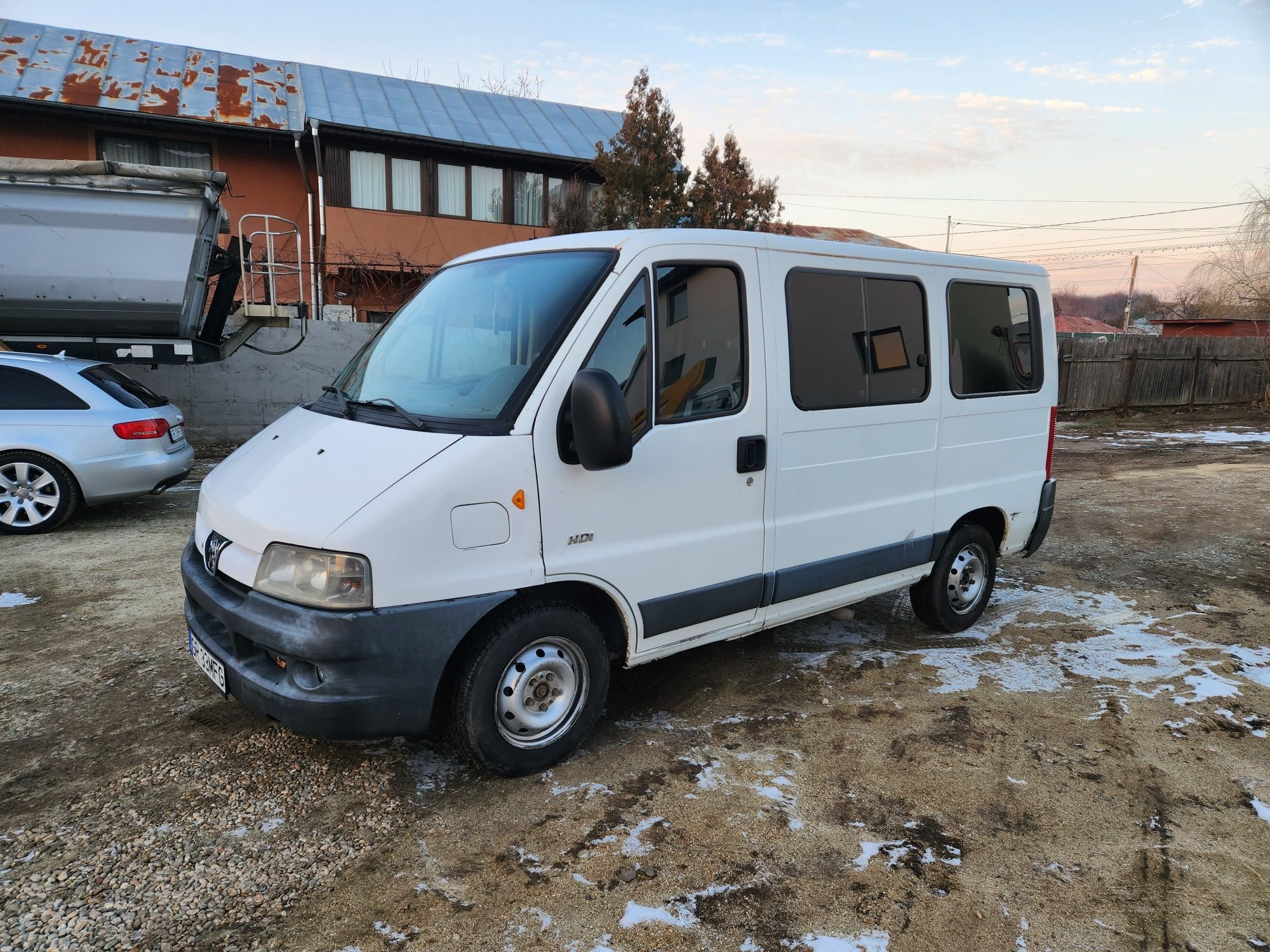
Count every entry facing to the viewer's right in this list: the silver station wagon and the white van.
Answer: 0

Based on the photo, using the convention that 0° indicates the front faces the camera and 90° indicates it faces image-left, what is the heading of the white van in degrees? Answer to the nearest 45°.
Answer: approximately 45°

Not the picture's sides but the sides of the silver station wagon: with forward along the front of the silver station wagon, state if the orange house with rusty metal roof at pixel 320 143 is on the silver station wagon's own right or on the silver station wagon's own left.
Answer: on the silver station wagon's own right

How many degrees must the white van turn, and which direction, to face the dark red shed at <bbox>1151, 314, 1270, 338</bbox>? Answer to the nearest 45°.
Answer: approximately 180°

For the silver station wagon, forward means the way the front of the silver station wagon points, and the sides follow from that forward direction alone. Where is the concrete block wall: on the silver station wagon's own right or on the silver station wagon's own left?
on the silver station wagon's own right

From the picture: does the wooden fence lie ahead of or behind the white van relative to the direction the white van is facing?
behind

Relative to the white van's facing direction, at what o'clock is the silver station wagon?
The silver station wagon is roughly at 3 o'clock from the white van.
